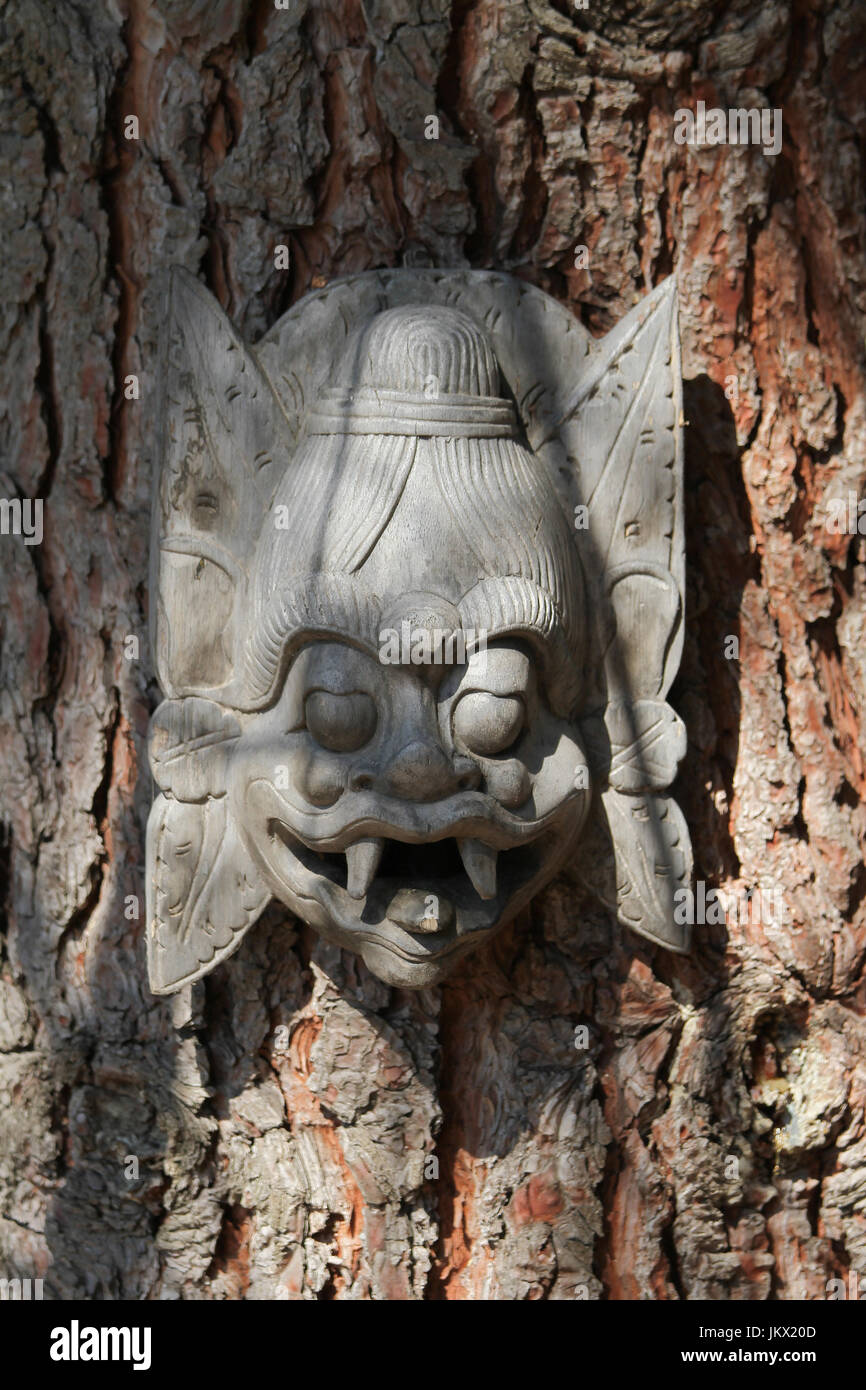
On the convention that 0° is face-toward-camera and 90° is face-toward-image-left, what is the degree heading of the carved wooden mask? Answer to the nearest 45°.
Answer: approximately 0°
